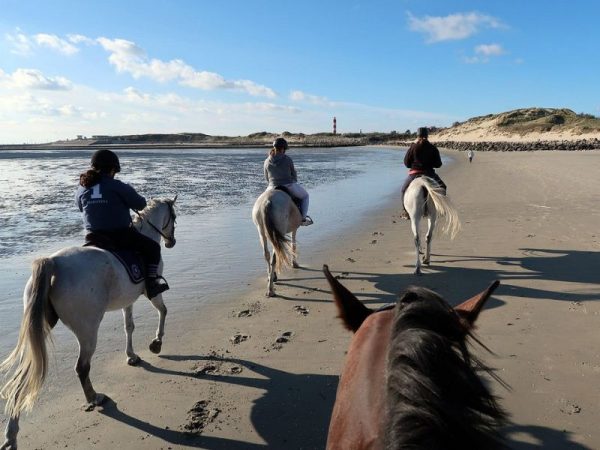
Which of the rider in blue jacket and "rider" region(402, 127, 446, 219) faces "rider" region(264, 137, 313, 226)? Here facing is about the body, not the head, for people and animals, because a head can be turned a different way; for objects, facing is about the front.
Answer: the rider in blue jacket

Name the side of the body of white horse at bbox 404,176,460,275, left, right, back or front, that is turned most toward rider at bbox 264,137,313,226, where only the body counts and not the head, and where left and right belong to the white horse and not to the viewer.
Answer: left

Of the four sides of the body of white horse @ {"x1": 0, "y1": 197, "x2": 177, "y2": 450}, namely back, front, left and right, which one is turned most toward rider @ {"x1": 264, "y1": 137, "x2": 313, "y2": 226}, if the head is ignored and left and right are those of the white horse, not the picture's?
front

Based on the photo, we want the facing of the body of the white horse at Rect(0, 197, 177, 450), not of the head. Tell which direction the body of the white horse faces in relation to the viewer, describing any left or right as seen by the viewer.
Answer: facing away from the viewer and to the right of the viewer

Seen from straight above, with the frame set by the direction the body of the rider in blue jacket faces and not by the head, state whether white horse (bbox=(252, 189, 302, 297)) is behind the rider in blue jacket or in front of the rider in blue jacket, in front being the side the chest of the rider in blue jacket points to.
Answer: in front

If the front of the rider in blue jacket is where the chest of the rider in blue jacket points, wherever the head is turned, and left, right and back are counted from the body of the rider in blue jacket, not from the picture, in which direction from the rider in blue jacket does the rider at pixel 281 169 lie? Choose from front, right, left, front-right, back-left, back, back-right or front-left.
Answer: front

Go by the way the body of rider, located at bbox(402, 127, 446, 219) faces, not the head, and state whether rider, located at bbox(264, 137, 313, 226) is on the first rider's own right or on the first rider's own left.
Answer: on the first rider's own left

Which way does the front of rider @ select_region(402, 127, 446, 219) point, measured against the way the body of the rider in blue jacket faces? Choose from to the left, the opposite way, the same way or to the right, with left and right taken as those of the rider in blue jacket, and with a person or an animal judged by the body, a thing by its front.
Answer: the same way

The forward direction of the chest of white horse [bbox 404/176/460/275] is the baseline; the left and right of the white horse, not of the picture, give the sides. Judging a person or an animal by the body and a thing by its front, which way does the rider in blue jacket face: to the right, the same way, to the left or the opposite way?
the same way

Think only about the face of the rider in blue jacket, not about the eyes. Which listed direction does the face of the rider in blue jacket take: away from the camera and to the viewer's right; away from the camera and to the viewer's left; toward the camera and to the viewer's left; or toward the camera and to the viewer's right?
away from the camera and to the viewer's right

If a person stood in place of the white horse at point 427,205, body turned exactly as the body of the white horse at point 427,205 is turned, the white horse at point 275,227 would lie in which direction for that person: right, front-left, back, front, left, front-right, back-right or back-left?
back-left

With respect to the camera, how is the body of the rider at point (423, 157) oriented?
away from the camera

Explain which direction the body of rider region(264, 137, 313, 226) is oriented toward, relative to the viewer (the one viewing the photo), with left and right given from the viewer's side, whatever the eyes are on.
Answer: facing away from the viewer and to the right of the viewer

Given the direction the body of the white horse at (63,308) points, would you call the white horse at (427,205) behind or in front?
in front

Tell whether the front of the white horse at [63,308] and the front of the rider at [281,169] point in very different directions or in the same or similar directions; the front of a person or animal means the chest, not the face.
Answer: same or similar directions

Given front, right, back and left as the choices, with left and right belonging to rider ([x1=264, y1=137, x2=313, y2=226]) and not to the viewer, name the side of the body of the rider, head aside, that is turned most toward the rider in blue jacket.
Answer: back

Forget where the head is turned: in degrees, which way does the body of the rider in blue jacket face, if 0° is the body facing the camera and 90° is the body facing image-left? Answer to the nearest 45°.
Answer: approximately 225°
